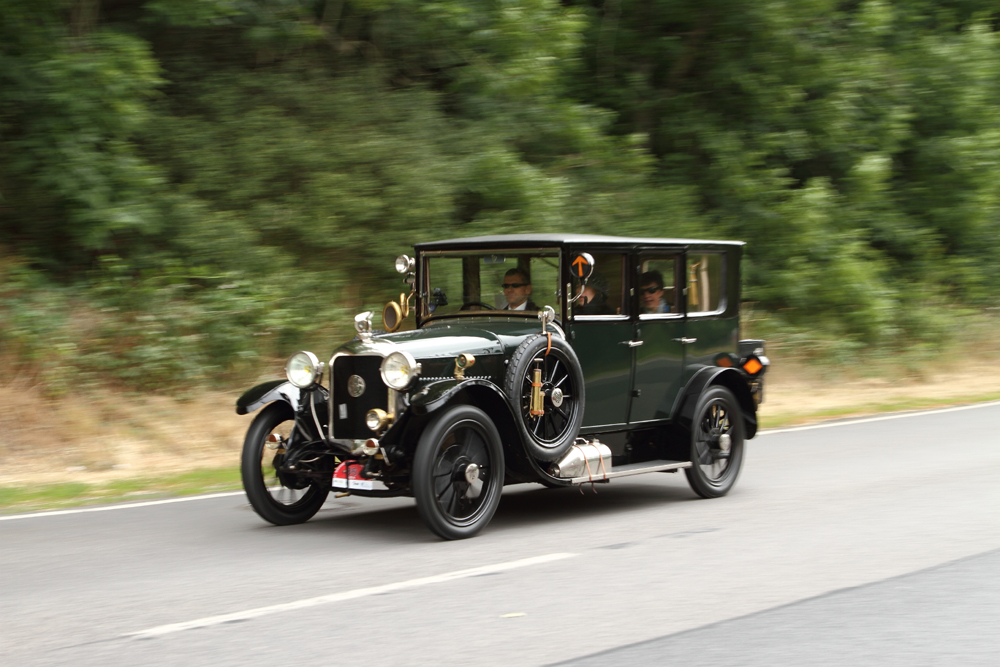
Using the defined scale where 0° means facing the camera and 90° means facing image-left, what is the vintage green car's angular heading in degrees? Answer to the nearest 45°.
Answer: approximately 45°

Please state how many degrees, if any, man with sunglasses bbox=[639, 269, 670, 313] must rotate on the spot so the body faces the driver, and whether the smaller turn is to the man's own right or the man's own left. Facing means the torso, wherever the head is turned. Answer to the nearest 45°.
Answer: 0° — they already face them

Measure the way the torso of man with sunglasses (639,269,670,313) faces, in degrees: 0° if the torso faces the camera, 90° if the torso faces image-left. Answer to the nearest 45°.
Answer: approximately 45°

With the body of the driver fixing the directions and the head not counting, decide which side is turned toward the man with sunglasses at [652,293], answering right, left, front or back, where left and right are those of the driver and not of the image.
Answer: back

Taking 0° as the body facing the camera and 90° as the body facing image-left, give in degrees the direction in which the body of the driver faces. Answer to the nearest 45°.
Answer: approximately 45°
